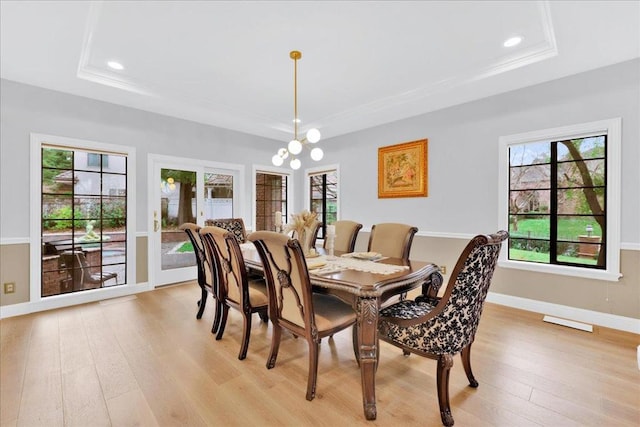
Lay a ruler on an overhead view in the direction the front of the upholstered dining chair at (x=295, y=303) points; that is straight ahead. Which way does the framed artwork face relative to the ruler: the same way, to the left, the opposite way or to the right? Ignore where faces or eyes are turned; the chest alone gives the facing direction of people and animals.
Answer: the opposite way

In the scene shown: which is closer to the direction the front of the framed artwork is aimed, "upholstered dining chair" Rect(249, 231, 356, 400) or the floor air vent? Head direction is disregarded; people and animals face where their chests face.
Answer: the upholstered dining chair

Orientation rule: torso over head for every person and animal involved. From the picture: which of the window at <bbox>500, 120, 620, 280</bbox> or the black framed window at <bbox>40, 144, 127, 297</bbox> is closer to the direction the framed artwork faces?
the black framed window

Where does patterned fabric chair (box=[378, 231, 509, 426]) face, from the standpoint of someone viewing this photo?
facing away from the viewer and to the left of the viewer

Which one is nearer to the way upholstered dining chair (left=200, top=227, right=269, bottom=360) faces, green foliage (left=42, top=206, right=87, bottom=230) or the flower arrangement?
the flower arrangement

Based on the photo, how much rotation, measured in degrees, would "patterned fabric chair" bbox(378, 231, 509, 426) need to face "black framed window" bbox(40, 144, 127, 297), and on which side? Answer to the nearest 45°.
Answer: approximately 45° to its left

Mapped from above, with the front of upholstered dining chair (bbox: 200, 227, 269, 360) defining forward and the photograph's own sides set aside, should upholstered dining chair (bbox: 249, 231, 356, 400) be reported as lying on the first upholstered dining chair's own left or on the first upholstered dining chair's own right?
on the first upholstered dining chair's own right

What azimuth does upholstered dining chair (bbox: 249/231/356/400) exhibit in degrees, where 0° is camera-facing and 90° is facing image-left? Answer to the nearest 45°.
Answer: approximately 225°

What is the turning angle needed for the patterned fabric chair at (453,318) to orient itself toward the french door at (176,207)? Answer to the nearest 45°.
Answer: approximately 45° to its left

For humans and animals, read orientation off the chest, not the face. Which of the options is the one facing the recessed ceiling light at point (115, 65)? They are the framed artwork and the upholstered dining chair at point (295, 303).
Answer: the framed artwork
